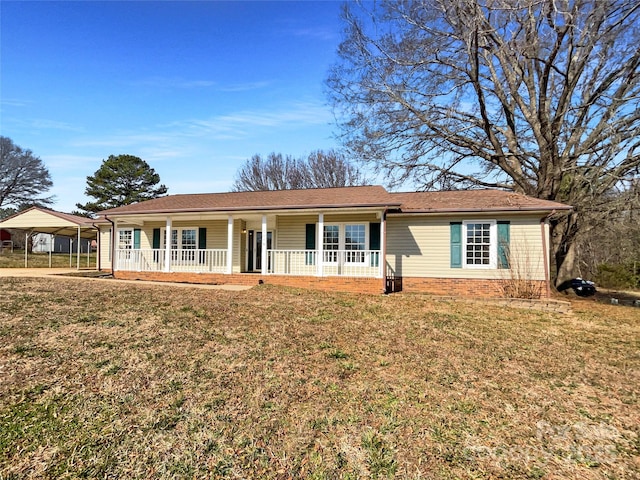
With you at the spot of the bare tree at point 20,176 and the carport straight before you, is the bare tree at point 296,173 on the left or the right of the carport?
left

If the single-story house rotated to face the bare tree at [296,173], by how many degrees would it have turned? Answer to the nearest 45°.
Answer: approximately 180°

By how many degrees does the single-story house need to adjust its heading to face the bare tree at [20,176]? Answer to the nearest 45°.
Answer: approximately 135° to its right

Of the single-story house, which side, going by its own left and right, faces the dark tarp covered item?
left

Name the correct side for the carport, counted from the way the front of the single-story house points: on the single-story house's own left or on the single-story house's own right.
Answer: on the single-story house's own right

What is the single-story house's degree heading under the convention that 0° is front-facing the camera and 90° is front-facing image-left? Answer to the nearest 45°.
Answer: approximately 0°

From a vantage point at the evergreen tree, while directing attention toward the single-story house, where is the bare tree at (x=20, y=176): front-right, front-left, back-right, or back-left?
back-right

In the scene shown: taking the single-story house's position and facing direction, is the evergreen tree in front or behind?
behind
